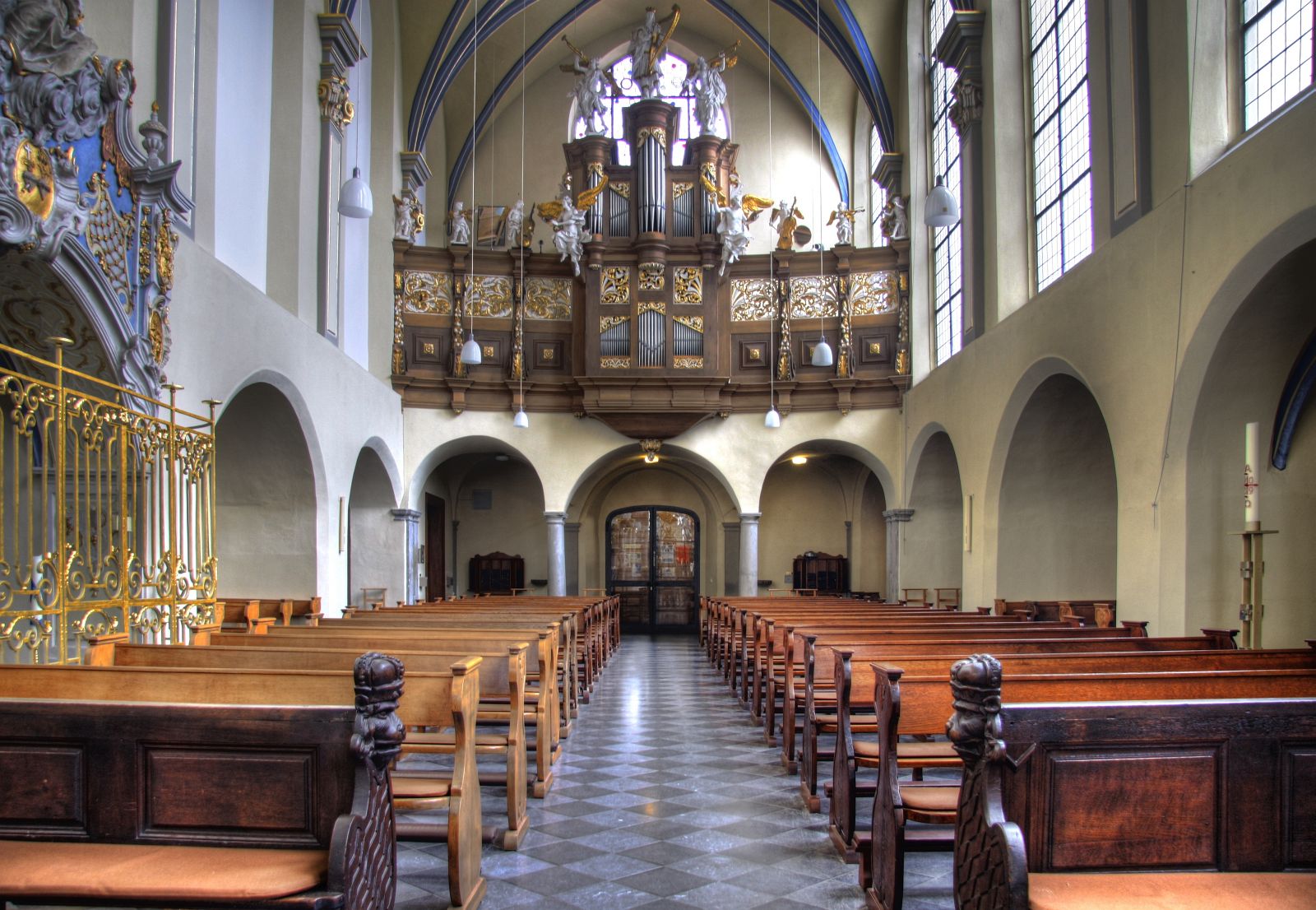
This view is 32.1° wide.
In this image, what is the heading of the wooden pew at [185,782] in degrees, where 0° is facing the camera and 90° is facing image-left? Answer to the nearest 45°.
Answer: approximately 0°

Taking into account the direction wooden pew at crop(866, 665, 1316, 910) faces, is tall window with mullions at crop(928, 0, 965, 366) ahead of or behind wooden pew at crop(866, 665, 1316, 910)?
behind

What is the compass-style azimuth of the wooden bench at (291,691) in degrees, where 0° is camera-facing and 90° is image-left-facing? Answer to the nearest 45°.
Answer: approximately 0°

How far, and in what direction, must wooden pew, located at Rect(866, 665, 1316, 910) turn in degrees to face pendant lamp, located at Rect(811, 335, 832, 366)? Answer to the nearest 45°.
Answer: approximately 180°

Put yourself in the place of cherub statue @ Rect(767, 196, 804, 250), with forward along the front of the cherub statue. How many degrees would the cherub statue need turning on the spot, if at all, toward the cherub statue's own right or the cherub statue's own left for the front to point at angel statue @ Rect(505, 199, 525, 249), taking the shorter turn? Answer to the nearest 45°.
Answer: approximately 90° to the cherub statue's own right

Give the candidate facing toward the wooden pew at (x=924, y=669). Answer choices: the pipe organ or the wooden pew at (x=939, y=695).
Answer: the pipe organ
